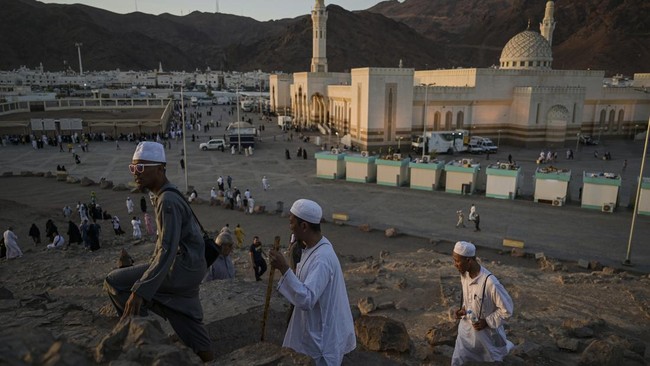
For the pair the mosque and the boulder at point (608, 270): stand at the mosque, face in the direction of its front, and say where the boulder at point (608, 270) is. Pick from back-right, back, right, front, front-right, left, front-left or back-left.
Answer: front-left

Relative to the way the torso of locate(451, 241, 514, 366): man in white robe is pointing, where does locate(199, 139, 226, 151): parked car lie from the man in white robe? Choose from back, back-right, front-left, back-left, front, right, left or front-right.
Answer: right

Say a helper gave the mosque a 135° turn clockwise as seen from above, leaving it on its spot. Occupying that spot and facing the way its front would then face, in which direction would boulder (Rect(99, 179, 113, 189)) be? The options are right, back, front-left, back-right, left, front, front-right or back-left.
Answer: back-left

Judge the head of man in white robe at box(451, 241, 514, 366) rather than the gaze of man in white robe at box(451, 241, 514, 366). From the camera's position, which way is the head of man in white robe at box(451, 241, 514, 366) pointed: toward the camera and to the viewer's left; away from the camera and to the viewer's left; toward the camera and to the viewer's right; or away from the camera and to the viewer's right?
toward the camera and to the viewer's left

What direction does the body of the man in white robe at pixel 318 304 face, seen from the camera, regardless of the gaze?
to the viewer's left

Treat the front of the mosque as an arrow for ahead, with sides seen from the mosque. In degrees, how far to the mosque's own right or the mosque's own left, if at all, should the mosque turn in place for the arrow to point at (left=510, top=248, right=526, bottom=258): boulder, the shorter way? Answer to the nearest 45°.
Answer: approximately 45° to the mosque's own left

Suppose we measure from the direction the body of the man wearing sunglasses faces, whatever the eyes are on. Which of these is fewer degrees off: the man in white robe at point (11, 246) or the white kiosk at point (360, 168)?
the man in white robe

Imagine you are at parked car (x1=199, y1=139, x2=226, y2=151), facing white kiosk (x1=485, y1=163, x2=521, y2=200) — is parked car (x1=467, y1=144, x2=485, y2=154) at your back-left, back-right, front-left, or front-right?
front-left

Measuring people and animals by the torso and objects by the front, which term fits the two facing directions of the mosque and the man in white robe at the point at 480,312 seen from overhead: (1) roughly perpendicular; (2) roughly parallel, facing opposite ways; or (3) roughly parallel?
roughly parallel

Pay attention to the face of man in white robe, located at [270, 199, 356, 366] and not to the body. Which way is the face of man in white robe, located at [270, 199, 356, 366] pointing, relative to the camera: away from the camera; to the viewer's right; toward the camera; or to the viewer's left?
to the viewer's left

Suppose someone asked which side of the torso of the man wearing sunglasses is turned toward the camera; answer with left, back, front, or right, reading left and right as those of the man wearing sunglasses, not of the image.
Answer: left

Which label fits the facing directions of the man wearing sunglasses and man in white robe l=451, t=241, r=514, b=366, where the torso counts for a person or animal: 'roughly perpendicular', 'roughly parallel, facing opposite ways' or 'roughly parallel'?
roughly parallel

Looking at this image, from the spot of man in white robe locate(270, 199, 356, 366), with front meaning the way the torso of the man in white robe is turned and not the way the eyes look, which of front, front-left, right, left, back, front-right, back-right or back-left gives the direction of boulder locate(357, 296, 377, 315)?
right

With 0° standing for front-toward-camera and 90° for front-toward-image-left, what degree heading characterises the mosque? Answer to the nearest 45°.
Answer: approximately 45°

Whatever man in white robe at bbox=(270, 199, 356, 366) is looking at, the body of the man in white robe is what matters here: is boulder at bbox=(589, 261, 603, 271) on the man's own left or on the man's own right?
on the man's own right
